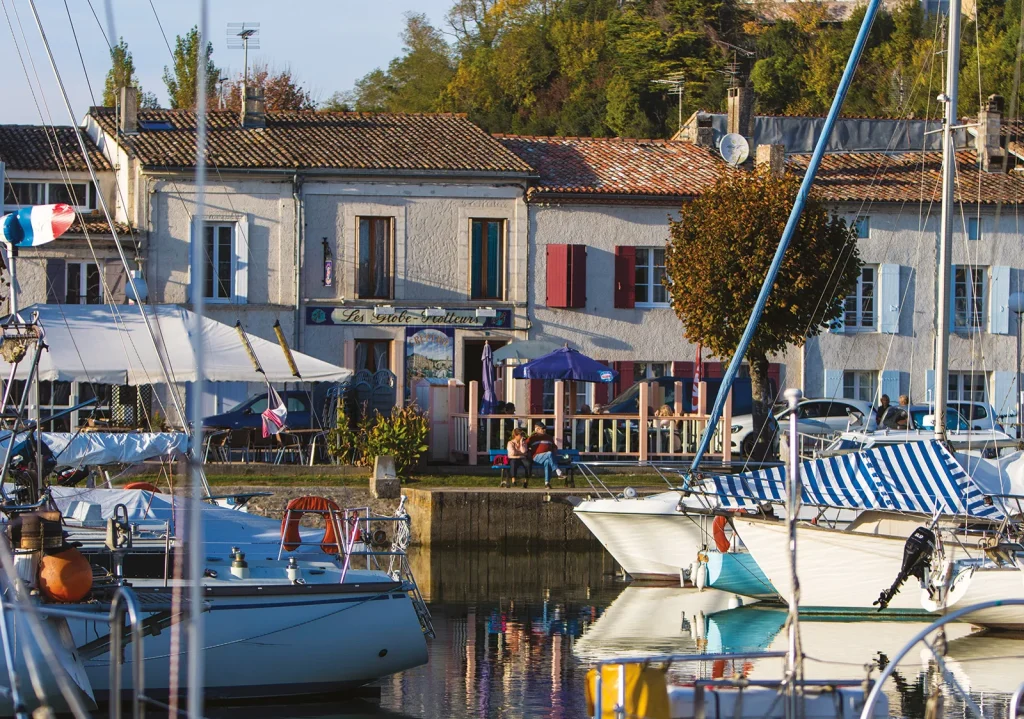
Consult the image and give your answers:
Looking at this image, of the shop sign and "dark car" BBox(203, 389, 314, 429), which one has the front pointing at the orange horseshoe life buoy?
the shop sign

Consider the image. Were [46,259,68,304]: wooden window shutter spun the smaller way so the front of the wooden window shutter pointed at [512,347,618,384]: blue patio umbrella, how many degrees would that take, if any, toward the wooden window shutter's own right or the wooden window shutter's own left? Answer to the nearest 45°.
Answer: approximately 45° to the wooden window shutter's own left

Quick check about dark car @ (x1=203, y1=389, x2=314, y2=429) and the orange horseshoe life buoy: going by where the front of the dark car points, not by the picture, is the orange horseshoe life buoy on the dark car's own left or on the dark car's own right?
on the dark car's own left

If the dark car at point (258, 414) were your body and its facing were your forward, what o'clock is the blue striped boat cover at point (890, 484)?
The blue striped boat cover is roughly at 8 o'clock from the dark car.

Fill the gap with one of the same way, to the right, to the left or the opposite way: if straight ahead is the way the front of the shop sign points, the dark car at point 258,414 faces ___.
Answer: to the right

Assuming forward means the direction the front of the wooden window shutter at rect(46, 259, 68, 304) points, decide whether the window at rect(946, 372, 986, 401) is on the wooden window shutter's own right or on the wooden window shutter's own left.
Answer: on the wooden window shutter's own left

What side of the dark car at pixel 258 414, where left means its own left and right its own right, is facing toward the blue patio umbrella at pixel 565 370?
back

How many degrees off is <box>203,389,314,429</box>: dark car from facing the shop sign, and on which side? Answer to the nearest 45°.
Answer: approximately 135° to its right

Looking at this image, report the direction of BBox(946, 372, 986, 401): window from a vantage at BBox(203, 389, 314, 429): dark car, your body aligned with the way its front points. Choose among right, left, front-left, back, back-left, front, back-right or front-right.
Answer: back

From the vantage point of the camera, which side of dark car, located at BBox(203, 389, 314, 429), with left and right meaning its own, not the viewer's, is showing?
left

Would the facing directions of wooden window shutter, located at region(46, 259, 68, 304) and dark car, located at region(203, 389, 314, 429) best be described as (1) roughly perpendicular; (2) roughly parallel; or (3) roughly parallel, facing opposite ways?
roughly perpendicular

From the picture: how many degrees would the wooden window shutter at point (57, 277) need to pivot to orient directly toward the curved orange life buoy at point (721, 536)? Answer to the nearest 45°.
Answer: approximately 45° to its left
